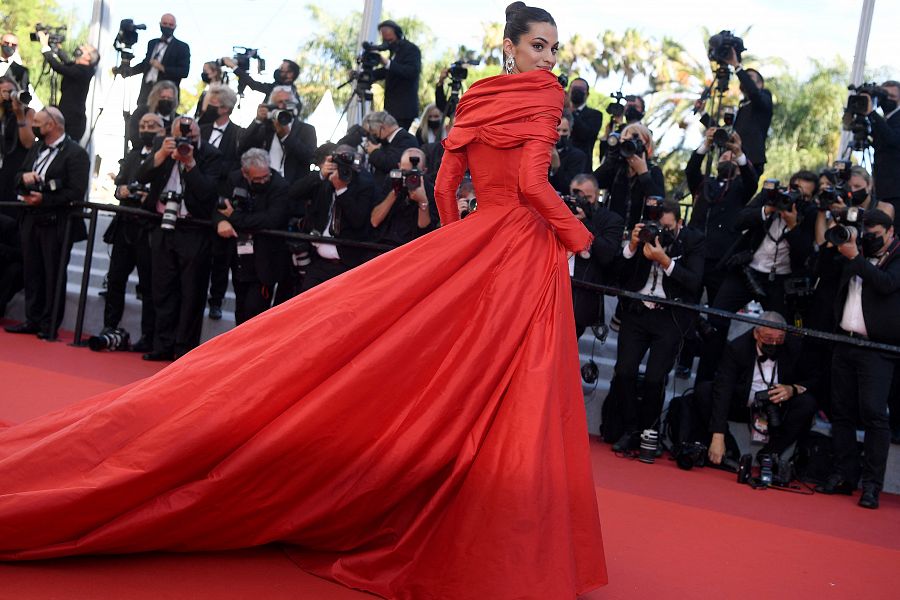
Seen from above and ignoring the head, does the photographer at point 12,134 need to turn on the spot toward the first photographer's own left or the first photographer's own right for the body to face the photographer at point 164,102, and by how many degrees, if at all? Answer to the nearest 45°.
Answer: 0° — they already face them

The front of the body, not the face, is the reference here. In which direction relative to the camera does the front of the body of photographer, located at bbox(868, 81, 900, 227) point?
to the viewer's left

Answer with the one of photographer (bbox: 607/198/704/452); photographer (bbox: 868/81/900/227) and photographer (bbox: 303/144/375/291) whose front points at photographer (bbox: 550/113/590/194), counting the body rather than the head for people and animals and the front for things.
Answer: photographer (bbox: 868/81/900/227)

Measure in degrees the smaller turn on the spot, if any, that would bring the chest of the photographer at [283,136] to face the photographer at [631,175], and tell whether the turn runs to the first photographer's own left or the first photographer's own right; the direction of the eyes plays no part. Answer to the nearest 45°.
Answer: approximately 45° to the first photographer's own left

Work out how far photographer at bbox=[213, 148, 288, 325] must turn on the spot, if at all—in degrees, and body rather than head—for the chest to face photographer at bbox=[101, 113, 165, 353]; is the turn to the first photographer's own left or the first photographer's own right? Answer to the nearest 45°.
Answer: approximately 90° to the first photographer's own right
